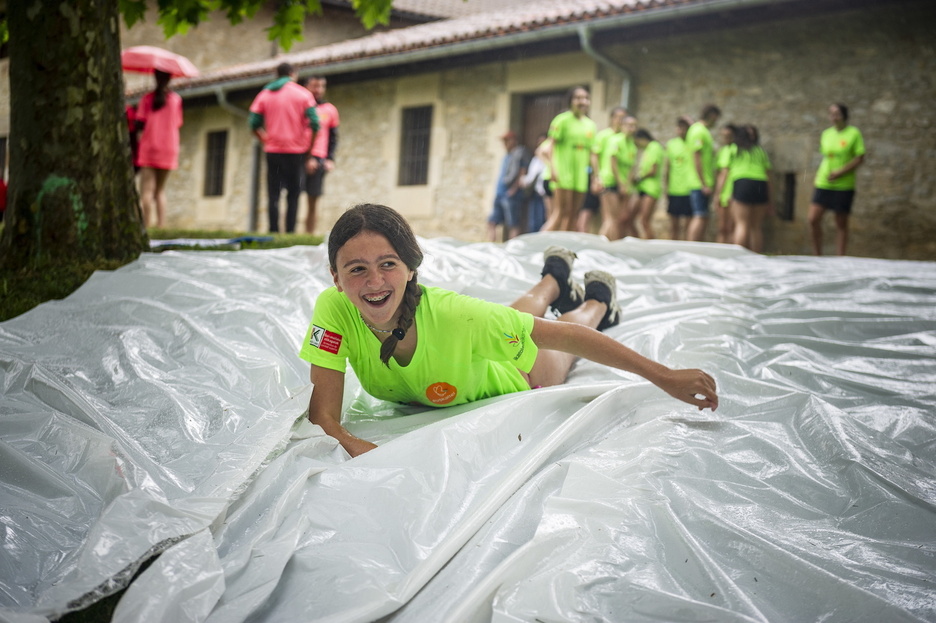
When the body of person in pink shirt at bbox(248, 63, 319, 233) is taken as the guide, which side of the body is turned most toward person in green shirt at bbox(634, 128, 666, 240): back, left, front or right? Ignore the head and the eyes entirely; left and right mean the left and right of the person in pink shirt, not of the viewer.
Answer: right

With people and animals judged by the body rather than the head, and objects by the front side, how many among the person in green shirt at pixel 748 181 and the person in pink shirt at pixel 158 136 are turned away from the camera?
2

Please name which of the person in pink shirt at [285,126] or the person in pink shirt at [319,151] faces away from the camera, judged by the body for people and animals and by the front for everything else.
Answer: the person in pink shirt at [285,126]

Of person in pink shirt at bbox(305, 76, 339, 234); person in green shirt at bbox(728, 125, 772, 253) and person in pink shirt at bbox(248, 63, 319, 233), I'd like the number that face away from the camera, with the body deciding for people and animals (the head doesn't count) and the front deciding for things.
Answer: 2

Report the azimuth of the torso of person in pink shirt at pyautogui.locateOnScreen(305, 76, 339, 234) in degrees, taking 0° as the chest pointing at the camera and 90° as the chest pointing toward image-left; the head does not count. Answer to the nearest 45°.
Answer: approximately 45°

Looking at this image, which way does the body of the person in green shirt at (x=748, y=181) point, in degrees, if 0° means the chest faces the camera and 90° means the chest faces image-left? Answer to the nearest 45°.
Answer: approximately 180°

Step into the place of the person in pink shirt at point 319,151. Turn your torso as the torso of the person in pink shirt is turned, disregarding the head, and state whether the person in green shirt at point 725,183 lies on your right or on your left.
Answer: on your left

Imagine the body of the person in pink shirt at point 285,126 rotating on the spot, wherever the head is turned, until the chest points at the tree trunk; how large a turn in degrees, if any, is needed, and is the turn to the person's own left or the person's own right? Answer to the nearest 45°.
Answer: approximately 180°

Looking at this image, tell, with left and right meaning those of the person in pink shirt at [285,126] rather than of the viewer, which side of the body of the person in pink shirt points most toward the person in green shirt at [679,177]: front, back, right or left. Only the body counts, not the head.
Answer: right

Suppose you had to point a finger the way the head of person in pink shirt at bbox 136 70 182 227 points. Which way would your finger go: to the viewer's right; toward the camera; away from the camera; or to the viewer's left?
away from the camera

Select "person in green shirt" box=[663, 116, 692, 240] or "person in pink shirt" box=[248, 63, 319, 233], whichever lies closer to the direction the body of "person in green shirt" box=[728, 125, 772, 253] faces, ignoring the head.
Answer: the person in green shirt

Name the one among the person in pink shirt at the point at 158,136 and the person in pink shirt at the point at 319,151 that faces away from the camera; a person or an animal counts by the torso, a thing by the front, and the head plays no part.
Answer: the person in pink shirt at the point at 158,136

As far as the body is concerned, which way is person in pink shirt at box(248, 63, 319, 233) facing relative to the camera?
away from the camera

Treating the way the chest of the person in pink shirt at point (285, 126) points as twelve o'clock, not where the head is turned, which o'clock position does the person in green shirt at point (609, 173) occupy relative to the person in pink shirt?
The person in green shirt is roughly at 3 o'clock from the person in pink shirt.

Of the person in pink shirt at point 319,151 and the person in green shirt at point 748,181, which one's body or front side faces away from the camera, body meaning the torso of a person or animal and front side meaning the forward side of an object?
the person in green shirt

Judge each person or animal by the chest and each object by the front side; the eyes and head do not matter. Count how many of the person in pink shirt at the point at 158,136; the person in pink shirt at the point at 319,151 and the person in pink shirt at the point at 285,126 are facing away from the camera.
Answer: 2
